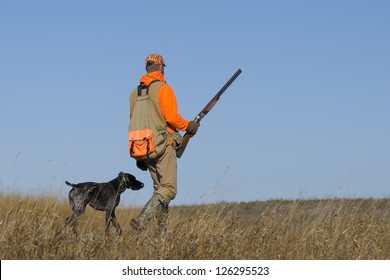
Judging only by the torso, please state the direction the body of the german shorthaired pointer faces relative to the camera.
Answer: to the viewer's right

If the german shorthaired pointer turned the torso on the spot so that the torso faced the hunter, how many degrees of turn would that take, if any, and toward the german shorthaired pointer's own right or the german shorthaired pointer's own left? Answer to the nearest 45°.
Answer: approximately 45° to the german shorthaired pointer's own right

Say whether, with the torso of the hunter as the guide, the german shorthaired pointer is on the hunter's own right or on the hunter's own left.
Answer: on the hunter's own left

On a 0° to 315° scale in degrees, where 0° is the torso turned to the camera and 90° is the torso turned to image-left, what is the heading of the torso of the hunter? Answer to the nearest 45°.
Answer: approximately 225°
